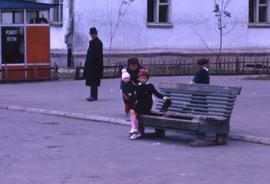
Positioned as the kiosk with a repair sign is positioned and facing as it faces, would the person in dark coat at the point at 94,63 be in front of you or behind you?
in front

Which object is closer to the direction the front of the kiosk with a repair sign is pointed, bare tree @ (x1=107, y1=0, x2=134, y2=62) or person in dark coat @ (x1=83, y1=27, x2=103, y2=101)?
the person in dark coat

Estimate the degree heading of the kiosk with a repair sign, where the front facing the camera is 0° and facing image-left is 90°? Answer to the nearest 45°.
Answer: approximately 0°

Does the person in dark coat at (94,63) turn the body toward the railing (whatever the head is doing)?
no

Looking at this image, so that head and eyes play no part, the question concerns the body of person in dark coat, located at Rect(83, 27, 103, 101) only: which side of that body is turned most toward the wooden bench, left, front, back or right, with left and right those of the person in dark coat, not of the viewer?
left

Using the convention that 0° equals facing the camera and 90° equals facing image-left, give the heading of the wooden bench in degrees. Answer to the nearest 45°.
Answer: approximately 45°

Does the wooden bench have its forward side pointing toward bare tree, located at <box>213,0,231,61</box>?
no

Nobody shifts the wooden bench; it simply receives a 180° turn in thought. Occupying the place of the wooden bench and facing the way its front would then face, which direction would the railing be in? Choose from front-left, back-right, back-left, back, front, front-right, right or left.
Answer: front-left

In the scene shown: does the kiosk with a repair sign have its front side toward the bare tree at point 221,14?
no
